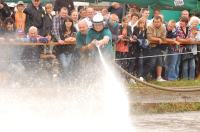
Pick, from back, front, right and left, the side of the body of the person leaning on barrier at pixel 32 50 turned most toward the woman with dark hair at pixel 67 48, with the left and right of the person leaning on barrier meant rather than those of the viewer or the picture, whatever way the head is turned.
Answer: left

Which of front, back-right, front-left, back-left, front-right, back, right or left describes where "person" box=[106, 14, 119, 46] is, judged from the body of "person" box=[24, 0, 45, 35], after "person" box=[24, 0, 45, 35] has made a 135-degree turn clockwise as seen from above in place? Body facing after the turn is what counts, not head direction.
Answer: back-right

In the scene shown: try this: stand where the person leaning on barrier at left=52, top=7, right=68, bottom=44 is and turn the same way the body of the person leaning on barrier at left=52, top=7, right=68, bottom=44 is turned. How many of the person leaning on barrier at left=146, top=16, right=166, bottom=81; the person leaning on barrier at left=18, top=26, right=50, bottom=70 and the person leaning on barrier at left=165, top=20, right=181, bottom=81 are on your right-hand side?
1

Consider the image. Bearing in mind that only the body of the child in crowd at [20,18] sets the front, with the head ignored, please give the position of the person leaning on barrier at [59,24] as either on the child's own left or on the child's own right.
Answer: on the child's own left

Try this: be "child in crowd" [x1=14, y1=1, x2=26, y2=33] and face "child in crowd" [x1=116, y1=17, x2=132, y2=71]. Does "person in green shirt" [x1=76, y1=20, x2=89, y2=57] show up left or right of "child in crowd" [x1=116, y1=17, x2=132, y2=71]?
right
